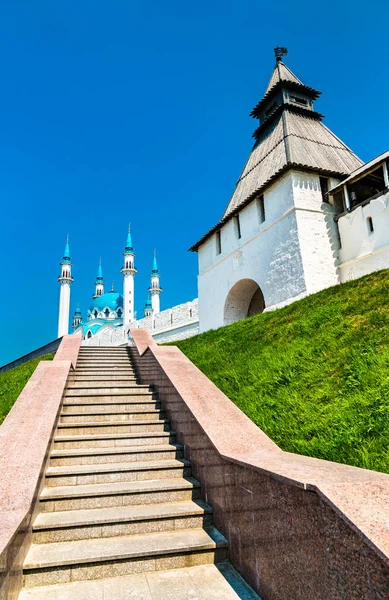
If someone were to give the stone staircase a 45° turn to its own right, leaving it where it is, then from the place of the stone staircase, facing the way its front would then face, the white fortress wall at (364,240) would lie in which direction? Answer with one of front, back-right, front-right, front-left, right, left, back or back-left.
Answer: back

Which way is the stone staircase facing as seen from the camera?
toward the camera
